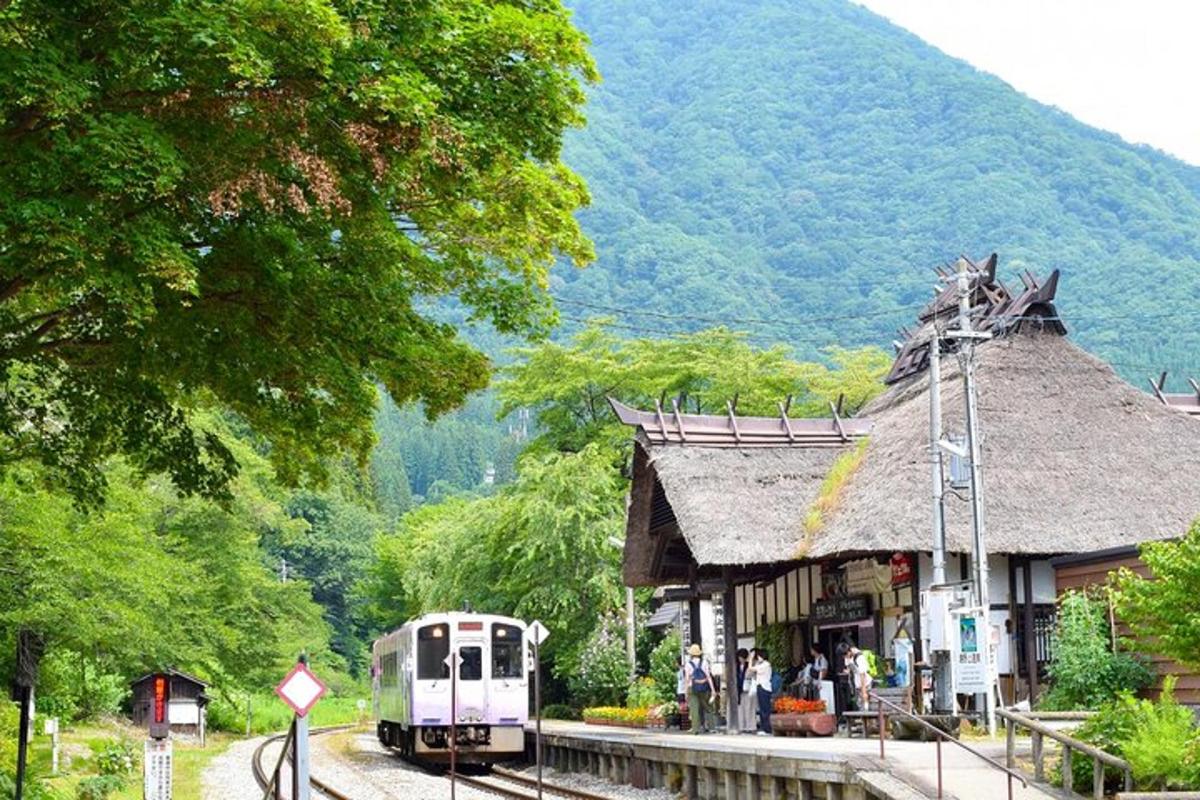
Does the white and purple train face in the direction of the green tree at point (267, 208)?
yes

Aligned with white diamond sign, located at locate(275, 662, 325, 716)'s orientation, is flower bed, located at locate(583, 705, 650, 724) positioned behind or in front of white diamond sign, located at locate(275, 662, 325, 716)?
behind

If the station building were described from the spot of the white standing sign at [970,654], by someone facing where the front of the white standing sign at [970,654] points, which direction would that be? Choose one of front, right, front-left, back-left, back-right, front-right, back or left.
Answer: back

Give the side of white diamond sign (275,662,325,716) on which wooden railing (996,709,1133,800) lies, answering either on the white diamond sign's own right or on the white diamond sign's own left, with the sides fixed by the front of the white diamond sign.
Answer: on the white diamond sign's own left

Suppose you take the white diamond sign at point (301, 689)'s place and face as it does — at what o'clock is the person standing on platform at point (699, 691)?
The person standing on platform is roughly at 7 o'clock from the white diamond sign.

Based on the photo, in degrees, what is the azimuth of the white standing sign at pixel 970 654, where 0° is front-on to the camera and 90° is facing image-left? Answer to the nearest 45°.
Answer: approximately 0°

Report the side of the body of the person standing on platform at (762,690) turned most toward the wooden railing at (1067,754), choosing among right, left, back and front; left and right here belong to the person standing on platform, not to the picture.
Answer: left

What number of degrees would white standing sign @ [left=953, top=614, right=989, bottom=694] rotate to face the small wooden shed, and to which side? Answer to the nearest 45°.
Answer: approximately 135° to its right

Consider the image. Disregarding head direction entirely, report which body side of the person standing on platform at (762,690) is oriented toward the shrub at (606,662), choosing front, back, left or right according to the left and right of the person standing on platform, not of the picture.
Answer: right

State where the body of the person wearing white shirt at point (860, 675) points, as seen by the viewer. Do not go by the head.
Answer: to the viewer's left
